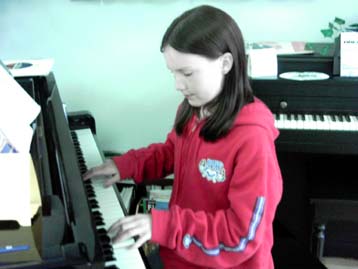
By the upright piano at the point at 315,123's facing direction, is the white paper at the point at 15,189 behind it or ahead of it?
ahead

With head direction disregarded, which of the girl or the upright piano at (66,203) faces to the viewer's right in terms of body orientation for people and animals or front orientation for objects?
the upright piano

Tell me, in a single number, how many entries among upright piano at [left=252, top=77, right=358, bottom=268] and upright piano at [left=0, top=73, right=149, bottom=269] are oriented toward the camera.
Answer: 1

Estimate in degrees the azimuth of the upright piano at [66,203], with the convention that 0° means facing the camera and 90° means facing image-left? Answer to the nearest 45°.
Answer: approximately 270°

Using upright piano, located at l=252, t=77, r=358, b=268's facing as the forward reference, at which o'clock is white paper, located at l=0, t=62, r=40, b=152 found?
The white paper is roughly at 1 o'clock from the upright piano.

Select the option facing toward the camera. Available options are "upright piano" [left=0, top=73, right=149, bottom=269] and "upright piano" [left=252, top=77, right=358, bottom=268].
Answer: "upright piano" [left=252, top=77, right=358, bottom=268]

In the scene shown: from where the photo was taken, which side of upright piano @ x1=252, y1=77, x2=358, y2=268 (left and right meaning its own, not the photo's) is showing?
front

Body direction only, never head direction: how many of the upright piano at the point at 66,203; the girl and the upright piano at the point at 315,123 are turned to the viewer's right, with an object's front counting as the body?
1
